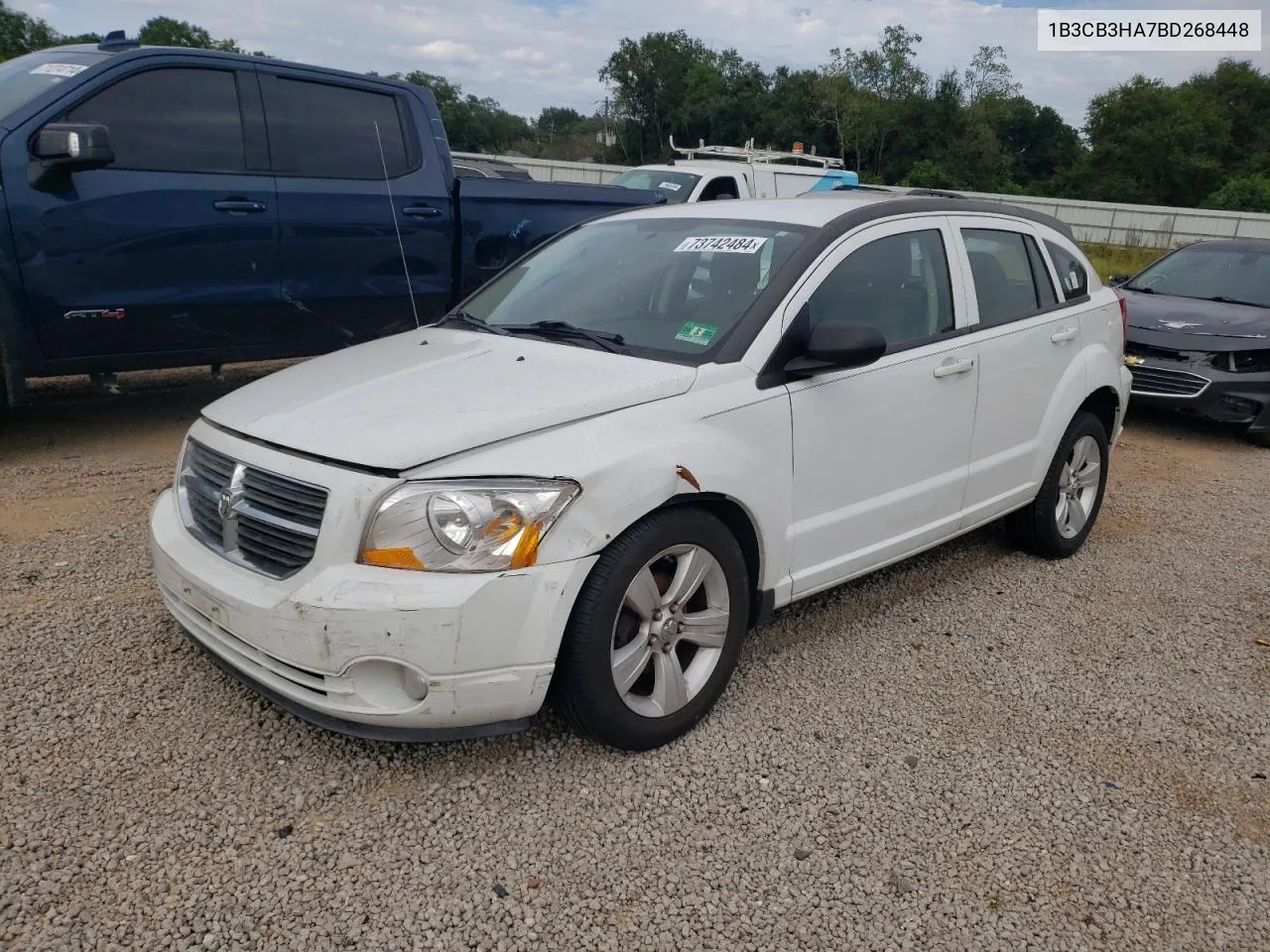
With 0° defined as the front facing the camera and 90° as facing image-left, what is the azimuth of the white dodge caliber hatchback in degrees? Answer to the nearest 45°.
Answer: approximately 45°

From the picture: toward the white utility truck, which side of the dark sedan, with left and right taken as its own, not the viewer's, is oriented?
right

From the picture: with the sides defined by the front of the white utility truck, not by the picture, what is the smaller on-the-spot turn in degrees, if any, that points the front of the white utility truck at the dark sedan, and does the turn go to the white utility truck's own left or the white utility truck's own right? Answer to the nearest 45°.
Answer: approximately 90° to the white utility truck's own left

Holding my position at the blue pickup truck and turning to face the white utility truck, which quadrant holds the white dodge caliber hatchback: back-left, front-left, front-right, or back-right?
back-right

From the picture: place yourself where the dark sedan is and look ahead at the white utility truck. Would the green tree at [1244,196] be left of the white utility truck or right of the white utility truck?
right

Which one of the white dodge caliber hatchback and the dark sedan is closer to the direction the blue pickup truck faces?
the white dodge caliber hatchback

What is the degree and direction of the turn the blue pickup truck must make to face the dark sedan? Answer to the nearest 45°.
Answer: approximately 135° to its left

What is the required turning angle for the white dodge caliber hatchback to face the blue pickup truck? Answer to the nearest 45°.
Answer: approximately 90° to its right

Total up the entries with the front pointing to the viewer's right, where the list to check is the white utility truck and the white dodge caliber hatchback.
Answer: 0

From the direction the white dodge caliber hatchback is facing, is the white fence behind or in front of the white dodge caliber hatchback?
behind

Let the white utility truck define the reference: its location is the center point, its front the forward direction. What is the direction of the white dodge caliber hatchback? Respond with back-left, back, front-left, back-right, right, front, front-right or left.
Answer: front-left
